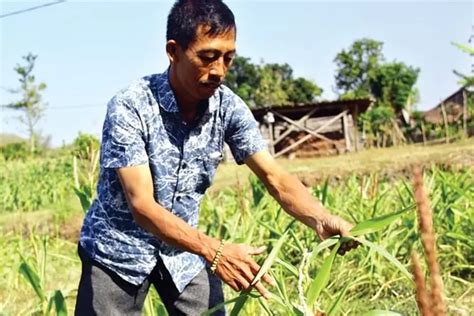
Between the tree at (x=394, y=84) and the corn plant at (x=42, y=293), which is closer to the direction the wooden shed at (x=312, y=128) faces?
the corn plant

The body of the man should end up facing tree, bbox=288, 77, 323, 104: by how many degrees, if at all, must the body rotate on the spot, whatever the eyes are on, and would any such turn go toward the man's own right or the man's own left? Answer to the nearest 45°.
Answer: approximately 135° to the man's own left

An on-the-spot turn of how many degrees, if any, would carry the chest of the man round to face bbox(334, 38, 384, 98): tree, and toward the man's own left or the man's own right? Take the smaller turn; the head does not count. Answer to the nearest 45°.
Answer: approximately 135° to the man's own left

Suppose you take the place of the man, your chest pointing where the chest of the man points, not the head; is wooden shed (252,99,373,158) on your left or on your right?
on your left

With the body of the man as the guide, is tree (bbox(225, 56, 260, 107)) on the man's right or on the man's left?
on the man's left

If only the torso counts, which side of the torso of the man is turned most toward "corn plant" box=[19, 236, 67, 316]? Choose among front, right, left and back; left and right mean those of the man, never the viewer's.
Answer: back

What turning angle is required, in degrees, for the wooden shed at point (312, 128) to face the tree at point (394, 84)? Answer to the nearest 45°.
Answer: approximately 180°
